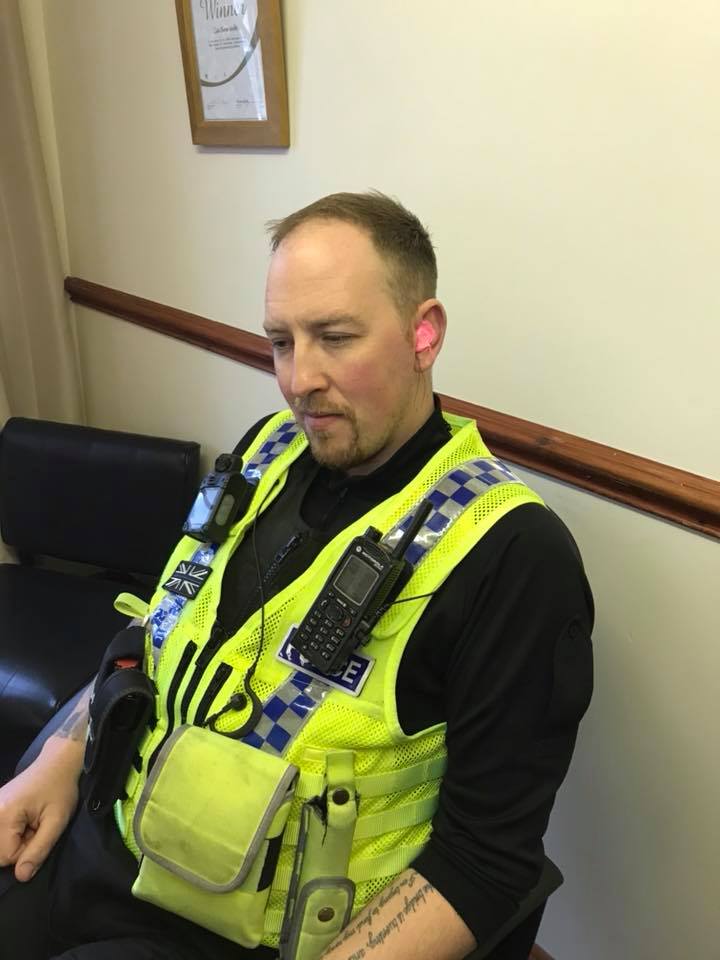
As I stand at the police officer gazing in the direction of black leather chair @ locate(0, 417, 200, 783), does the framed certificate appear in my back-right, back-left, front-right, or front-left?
front-right

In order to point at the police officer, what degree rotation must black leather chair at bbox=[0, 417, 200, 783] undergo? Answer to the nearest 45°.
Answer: approximately 45° to its left

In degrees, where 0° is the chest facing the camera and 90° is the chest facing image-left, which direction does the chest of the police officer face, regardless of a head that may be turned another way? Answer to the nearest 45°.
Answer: approximately 45°

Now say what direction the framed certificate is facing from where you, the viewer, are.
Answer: facing the viewer and to the left of the viewer

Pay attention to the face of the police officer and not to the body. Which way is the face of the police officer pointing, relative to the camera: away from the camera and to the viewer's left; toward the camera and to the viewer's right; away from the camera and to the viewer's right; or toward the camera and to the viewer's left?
toward the camera and to the viewer's left

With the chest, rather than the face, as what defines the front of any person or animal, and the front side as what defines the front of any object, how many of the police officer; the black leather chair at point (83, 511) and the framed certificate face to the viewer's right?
0

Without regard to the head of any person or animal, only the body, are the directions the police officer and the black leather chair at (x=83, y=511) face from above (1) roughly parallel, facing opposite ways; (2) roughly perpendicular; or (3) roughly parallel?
roughly parallel

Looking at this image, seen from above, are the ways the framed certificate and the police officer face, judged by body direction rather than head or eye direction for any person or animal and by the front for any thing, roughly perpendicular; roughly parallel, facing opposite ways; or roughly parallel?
roughly parallel
